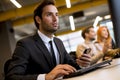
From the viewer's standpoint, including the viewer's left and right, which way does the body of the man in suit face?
facing the viewer and to the right of the viewer
